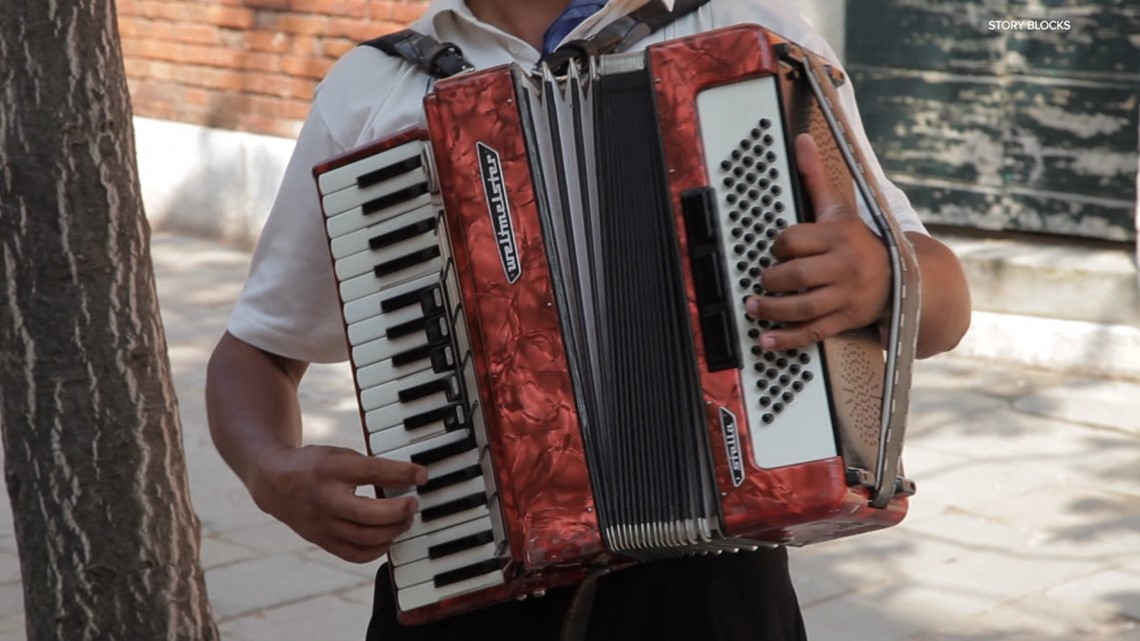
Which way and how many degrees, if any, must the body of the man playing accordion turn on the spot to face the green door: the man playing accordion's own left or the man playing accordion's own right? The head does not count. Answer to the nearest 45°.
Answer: approximately 135° to the man playing accordion's own left

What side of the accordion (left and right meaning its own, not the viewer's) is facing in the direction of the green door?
back

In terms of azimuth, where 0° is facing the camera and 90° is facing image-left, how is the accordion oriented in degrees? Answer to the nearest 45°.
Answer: approximately 0°

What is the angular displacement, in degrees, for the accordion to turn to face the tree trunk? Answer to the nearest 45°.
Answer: approximately 135° to its right
